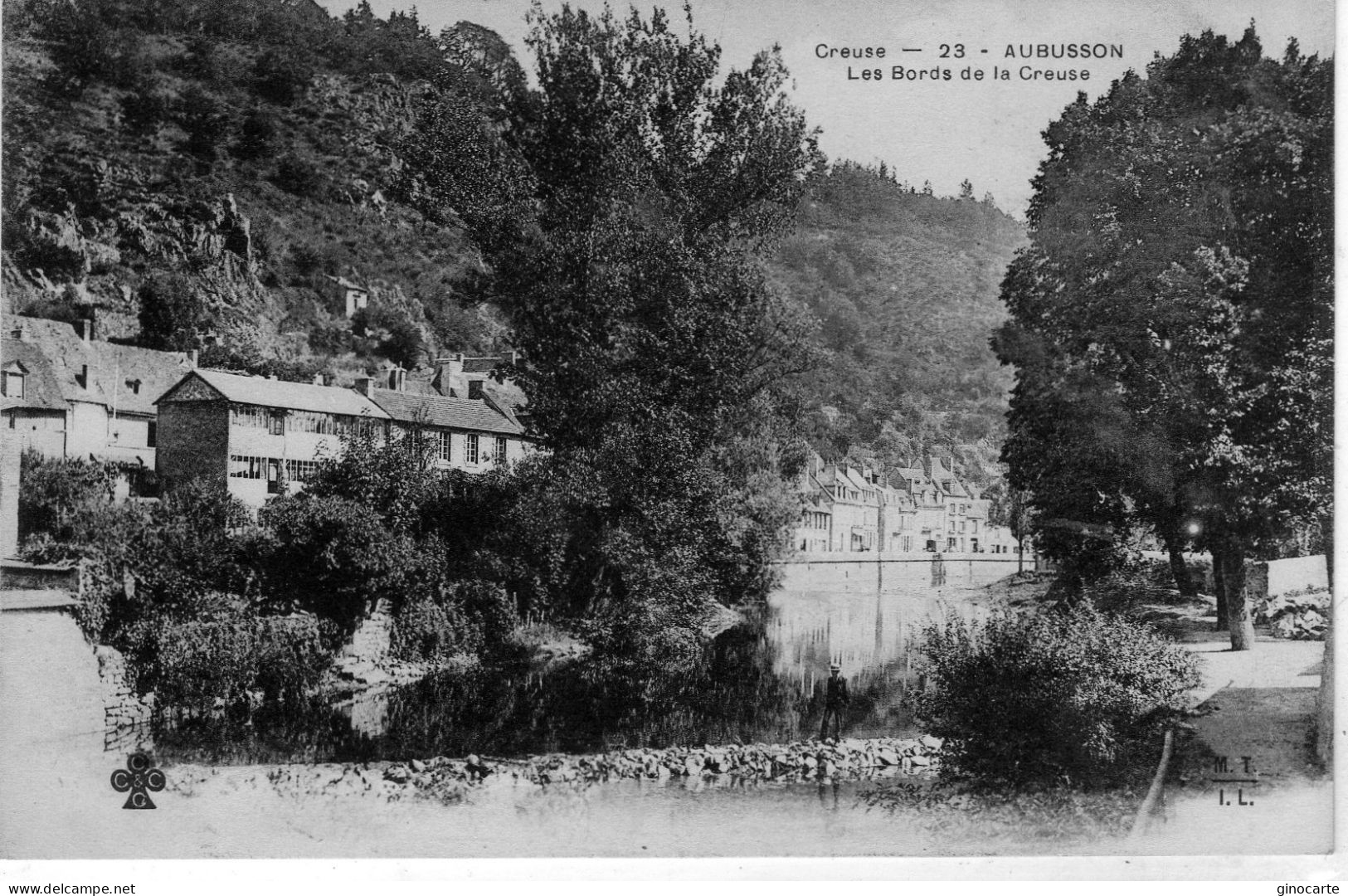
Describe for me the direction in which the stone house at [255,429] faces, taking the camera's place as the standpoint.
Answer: facing the viewer and to the right of the viewer

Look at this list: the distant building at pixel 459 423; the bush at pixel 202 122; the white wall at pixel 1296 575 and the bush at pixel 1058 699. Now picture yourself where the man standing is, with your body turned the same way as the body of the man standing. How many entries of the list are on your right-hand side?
2

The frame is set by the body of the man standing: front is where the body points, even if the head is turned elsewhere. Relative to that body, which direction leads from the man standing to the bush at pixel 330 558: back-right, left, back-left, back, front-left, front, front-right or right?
right

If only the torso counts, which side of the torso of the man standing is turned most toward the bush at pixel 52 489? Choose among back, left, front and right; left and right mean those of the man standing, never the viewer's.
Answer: right

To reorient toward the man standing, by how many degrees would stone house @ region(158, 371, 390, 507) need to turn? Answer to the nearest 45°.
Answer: approximately 45° to its left

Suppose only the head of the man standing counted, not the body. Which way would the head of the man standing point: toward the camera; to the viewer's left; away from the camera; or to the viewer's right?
toward the camera

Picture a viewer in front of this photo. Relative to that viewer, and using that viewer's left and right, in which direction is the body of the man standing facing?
facing the viewer
